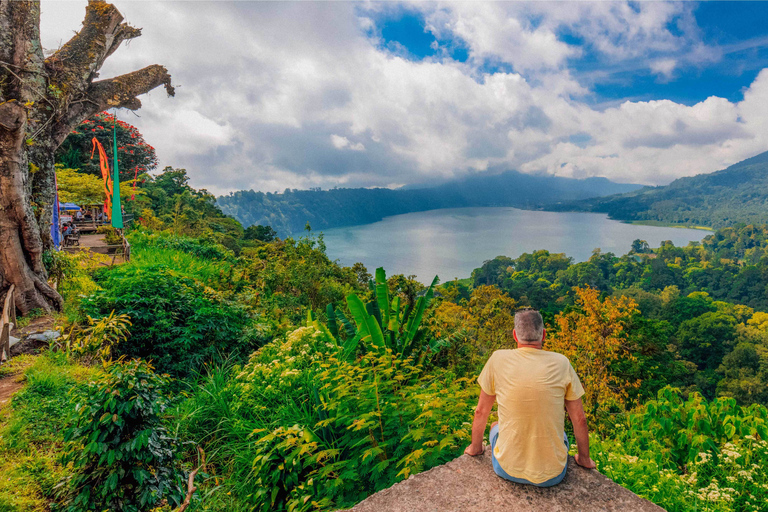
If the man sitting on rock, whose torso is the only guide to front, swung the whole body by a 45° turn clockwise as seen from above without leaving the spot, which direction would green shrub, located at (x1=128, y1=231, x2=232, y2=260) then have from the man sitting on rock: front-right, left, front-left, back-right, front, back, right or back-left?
left

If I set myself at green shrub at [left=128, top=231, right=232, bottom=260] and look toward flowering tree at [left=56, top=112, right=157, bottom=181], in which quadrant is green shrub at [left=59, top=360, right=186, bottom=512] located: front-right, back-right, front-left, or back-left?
back-left

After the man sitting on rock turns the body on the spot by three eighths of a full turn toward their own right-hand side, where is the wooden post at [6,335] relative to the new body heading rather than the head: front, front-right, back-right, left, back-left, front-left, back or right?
back-right

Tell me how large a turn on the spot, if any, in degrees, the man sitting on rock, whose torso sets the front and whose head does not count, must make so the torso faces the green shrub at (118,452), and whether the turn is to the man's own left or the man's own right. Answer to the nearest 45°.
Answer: approximately 90° to the man's own left

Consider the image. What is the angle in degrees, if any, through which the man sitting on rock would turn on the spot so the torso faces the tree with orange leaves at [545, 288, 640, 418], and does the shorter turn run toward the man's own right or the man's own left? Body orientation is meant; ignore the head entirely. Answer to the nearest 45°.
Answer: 0° — they already face it

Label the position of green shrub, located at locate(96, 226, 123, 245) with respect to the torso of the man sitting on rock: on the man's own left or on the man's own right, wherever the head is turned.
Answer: on the man's own left

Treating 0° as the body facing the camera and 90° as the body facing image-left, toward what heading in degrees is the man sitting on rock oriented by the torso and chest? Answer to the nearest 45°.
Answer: approximately 180°

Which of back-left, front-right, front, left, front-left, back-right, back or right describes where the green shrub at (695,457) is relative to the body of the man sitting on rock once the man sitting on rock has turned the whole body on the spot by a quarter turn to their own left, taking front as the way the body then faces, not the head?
back-right

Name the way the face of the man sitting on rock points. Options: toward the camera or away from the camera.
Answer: away from the camera
